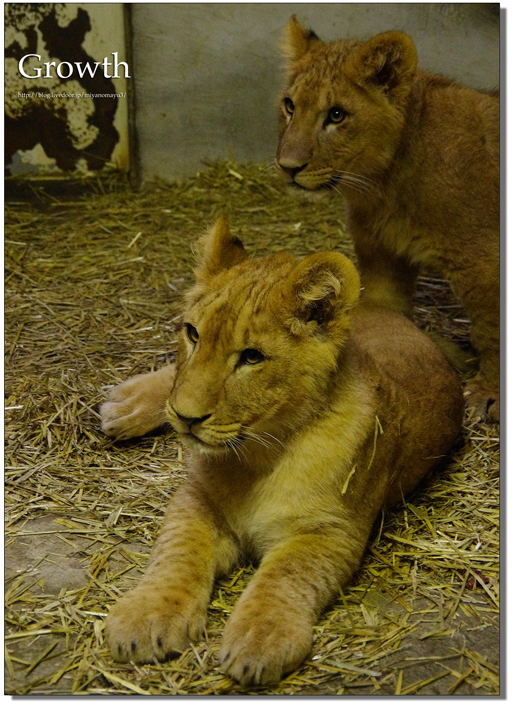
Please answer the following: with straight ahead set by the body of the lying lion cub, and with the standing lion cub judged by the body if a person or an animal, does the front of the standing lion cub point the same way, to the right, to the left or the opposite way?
the same way

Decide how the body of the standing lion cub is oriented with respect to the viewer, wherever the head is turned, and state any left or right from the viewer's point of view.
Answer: facing the viewer and to the left of the viewer

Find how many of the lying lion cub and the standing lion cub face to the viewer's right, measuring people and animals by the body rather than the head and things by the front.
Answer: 0

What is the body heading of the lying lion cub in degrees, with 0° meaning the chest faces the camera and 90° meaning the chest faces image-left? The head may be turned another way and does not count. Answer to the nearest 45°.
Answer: approximately 45°
